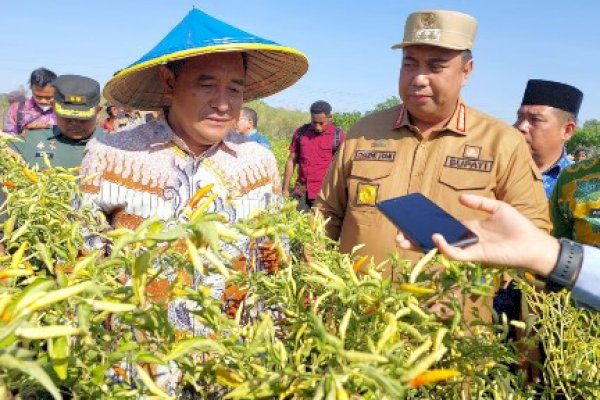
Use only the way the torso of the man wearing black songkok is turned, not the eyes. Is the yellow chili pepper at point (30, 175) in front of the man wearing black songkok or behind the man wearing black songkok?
in front

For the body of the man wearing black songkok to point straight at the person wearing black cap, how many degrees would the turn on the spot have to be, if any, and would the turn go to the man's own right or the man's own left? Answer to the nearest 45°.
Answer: approximately 45° to the man's own right

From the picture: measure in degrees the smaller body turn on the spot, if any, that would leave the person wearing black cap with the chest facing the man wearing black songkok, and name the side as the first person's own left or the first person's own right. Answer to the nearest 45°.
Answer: approximately 45° to the first person's own left

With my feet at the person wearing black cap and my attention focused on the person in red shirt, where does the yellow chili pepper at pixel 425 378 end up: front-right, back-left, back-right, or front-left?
back-right

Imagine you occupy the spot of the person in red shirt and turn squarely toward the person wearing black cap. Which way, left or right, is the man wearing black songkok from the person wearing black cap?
left

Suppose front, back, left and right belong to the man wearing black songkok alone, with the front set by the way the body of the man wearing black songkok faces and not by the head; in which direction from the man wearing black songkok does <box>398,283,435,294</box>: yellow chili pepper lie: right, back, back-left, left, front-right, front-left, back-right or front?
front-left

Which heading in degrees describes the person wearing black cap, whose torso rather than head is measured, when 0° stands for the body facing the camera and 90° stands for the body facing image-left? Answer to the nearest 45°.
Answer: approximately 0°

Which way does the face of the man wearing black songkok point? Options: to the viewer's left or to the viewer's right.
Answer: to the viewer's left

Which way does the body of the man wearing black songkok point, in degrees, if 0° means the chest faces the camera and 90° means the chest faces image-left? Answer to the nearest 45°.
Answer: approximately 45°

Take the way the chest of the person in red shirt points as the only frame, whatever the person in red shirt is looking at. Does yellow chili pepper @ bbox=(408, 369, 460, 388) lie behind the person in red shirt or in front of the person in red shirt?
in front

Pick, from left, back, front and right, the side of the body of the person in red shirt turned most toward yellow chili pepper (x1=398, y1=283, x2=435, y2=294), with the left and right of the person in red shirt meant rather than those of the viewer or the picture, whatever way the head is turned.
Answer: front

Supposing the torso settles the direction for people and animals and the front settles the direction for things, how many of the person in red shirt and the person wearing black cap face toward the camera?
2

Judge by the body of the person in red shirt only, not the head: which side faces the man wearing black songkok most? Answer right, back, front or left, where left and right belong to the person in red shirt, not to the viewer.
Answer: front
